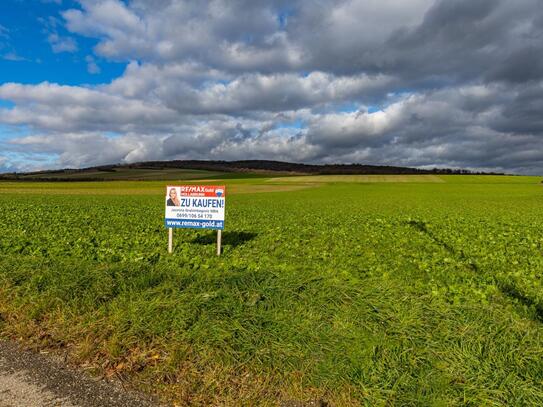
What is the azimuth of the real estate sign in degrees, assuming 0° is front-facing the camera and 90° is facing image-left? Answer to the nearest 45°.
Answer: approximately 0°
